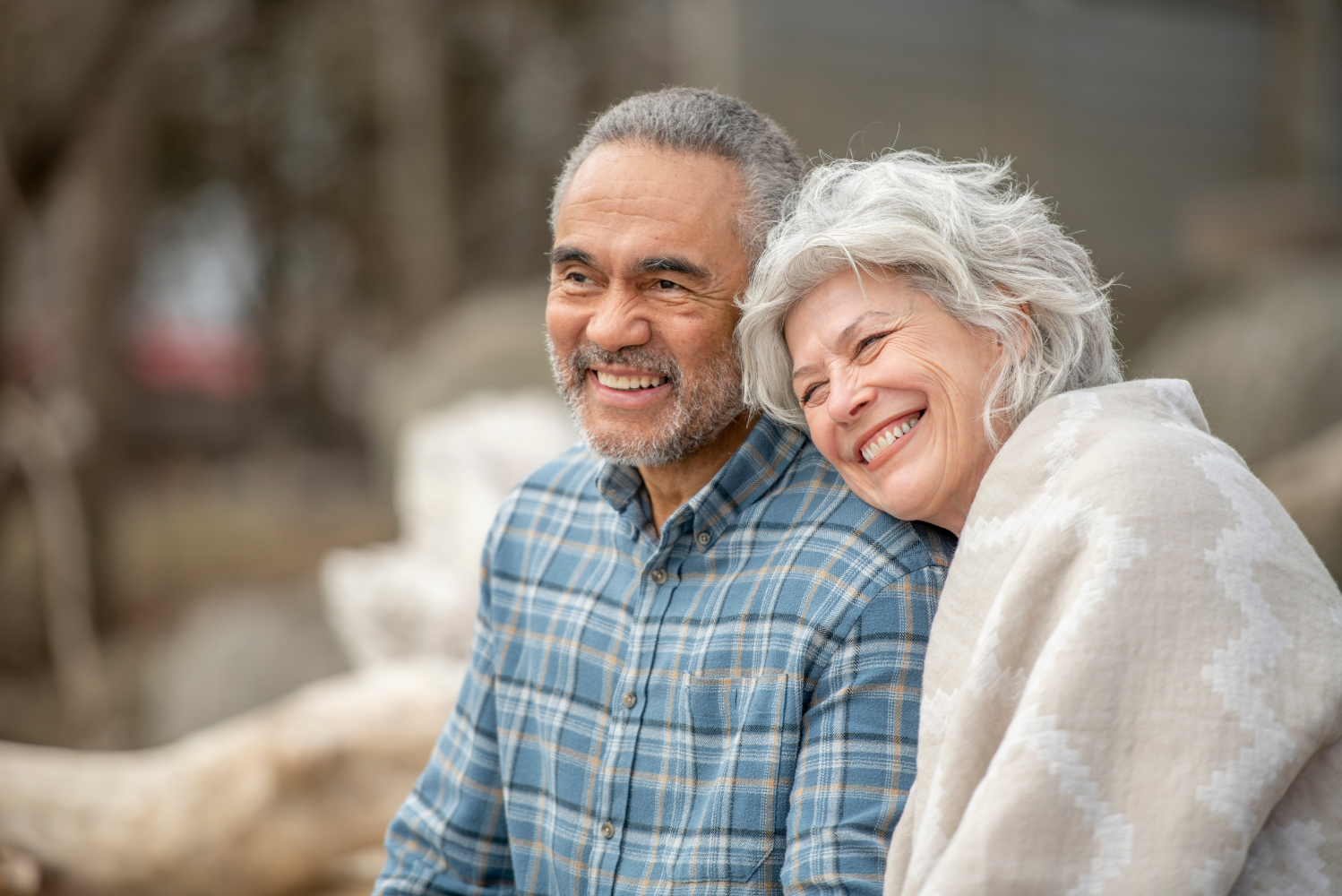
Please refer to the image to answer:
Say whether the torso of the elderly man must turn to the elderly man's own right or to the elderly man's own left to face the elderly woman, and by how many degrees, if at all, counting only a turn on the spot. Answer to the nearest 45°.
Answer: approximately 90° to the elderly man's own left

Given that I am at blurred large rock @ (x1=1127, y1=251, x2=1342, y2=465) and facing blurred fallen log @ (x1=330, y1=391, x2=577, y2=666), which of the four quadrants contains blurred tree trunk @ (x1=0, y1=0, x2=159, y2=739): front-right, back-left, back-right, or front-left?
front-right

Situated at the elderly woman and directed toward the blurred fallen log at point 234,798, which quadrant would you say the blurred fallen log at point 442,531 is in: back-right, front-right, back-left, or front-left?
front-right

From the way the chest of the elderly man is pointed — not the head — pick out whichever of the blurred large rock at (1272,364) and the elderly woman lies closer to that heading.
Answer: the elderly woman

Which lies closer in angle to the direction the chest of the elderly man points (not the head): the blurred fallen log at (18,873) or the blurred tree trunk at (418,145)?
the blurred fallen log

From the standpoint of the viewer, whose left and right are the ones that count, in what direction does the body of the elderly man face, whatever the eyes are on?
facing the viewer and to the left of the viewer

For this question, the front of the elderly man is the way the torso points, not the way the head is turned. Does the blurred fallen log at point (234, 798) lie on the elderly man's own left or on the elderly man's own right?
on the elderly man's own right

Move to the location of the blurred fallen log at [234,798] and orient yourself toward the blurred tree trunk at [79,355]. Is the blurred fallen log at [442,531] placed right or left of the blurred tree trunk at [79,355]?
right

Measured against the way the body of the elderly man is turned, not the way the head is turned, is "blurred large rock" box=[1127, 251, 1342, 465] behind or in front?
behind

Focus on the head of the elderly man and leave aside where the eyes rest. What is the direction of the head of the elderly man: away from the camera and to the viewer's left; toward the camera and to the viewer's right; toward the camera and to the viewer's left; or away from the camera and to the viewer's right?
toward the camera and to the viewer's left

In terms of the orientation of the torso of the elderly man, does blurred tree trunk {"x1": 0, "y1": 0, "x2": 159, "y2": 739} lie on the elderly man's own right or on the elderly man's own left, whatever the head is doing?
on the elderly man's own right

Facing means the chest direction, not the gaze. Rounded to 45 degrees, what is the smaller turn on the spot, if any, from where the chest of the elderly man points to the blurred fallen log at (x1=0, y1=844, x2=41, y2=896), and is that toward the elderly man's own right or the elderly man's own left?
approximately 90° to the elderly man's own right

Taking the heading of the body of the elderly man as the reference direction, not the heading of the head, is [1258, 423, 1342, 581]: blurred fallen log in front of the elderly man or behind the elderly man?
behind

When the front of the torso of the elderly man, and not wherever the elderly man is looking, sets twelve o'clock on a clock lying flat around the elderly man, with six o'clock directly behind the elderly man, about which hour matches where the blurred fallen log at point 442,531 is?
The blurred fallen log is roughly at 4 o'clock from the elderly man.
